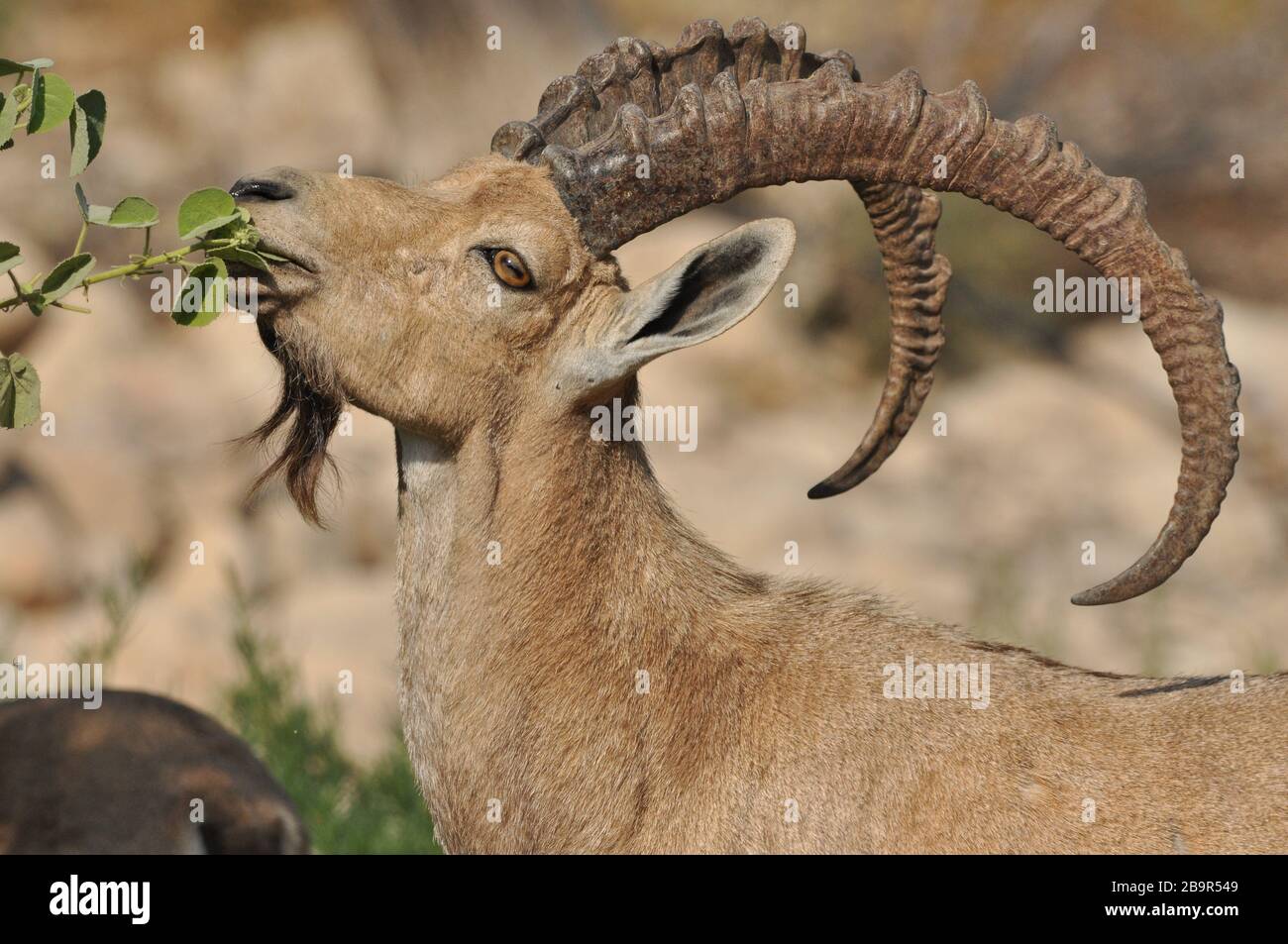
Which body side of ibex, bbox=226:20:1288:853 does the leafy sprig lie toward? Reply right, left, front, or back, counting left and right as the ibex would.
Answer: front

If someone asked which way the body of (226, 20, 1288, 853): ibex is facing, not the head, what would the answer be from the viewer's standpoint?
to the viewer's left
